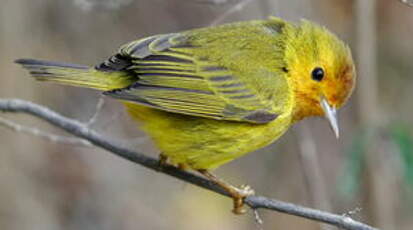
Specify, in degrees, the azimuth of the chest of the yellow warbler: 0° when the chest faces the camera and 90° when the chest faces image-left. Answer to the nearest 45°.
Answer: approximately 270°
